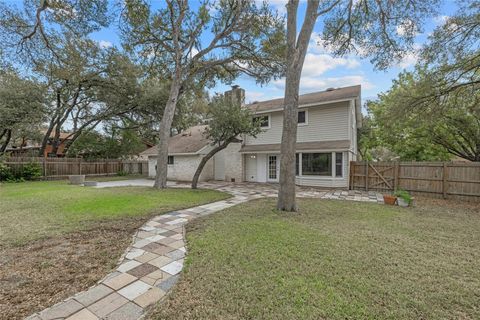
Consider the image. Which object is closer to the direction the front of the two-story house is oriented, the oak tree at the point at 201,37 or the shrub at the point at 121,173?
the oak tree

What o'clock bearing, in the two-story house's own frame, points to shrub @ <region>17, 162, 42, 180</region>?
The shrub is roughly at 3 o'clock from the two-story house.

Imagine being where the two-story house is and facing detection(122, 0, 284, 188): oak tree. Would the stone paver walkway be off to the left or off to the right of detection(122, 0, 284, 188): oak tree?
left

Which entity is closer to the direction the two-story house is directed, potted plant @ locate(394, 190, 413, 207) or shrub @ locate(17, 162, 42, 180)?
the potted plant

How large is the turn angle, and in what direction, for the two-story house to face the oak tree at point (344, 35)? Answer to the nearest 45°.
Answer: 0° — it already faces it

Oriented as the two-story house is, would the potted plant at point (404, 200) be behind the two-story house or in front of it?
in front
